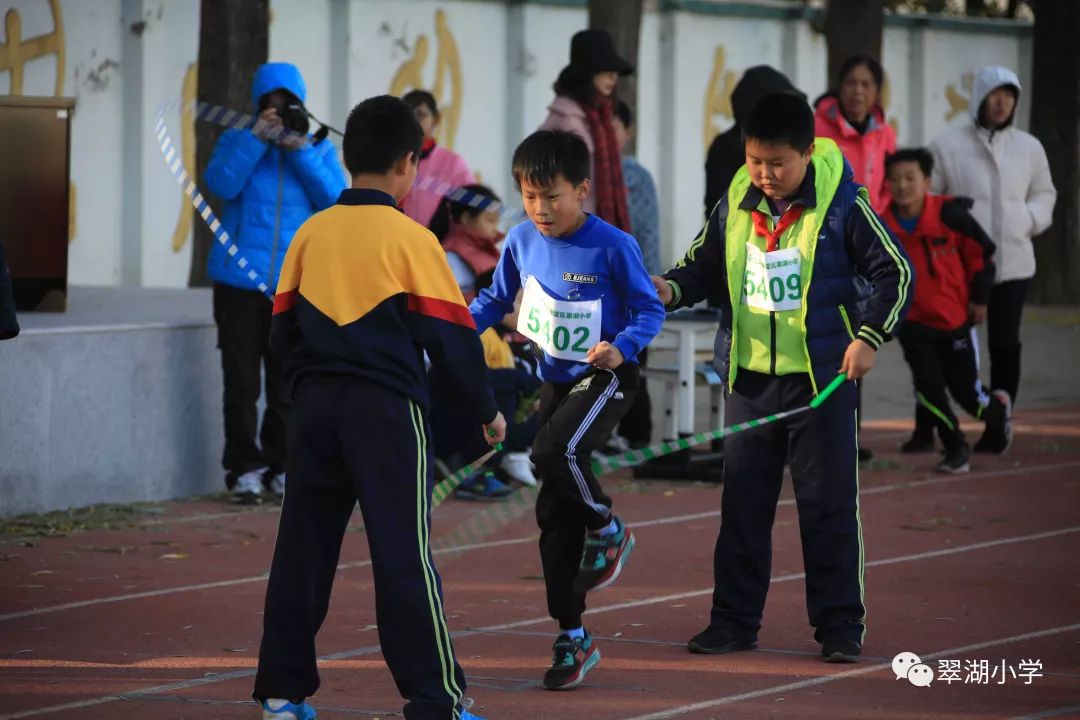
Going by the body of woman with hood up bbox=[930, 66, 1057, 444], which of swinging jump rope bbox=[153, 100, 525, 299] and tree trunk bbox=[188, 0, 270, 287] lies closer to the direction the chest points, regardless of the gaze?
the swinging jump rope

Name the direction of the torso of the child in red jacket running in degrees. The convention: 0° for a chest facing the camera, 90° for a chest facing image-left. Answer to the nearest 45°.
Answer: approximately 45°

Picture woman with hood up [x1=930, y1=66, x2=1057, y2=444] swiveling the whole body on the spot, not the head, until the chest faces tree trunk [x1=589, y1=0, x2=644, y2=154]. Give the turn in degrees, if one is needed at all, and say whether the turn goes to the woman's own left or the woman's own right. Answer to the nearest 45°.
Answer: approximately 135° to the woman's own right

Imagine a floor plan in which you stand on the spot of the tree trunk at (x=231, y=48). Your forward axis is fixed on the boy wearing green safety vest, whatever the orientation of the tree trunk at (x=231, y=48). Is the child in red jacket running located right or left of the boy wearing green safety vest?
left

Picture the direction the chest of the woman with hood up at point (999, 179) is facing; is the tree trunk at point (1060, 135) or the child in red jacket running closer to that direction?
the child in red jacket running

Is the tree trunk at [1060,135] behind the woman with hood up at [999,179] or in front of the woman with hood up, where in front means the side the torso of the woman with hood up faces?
behind

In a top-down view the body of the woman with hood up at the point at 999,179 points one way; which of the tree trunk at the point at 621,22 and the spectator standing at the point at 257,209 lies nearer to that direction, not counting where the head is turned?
the spectator standing

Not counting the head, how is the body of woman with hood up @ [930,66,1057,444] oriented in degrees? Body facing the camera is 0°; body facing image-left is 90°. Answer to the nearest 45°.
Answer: approximately 0°
